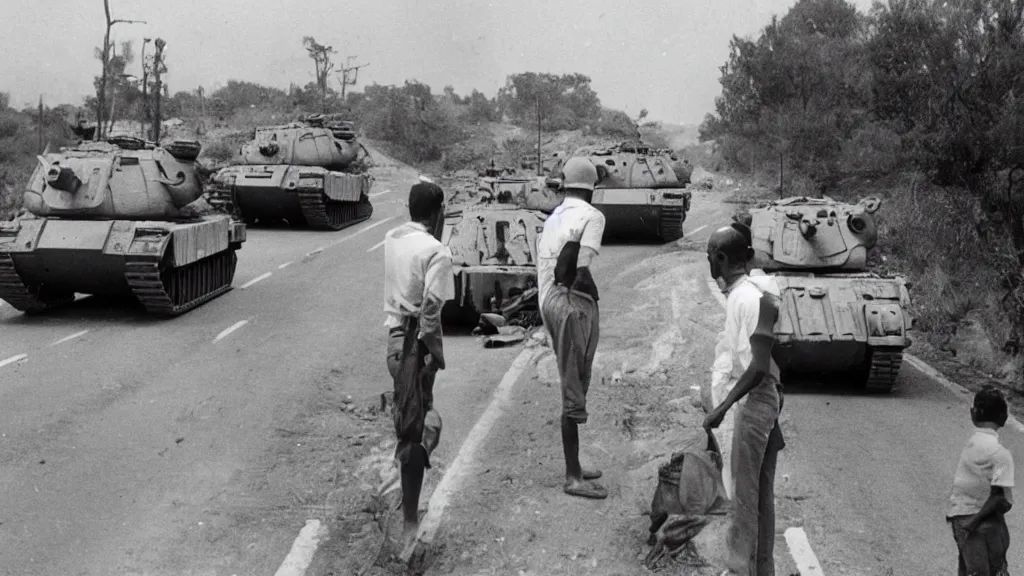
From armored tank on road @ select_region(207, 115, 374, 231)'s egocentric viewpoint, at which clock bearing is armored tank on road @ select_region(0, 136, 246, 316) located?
armored tank on road @ select_region(0, 136, 246, 316) is roughly at 11 o'clock from armored tank on road @ select_region(207, 115, 374, 231).

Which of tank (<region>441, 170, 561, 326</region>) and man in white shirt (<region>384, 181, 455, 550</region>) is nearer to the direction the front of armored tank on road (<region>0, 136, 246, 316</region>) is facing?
the man in white shirt

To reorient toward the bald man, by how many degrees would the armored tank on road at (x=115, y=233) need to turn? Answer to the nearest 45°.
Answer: approximately 45° to its left

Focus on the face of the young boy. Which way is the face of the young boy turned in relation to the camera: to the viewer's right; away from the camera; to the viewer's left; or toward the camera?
away from the camera

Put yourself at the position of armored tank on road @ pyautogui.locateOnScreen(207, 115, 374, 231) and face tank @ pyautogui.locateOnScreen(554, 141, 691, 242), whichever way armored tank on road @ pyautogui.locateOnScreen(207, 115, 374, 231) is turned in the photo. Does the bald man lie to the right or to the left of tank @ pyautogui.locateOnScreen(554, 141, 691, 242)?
right

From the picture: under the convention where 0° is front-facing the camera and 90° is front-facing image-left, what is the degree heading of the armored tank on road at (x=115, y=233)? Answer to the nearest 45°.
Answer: approximately 45°

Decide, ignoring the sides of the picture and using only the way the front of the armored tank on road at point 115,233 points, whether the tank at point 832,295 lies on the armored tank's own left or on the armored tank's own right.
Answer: on the armored tank's own left

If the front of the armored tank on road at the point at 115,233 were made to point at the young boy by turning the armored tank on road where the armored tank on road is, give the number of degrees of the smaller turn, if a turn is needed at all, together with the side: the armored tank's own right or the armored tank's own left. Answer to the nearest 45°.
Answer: approximately 45° to the armored tank's own left

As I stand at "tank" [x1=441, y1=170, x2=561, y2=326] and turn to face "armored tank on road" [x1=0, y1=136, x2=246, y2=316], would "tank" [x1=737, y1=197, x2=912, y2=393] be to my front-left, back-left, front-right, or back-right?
back-left

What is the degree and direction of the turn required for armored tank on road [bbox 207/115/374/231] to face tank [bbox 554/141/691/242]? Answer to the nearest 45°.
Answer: approximately 90° to its left

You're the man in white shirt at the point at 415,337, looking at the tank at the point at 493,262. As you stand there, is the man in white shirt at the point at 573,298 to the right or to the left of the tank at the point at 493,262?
right
